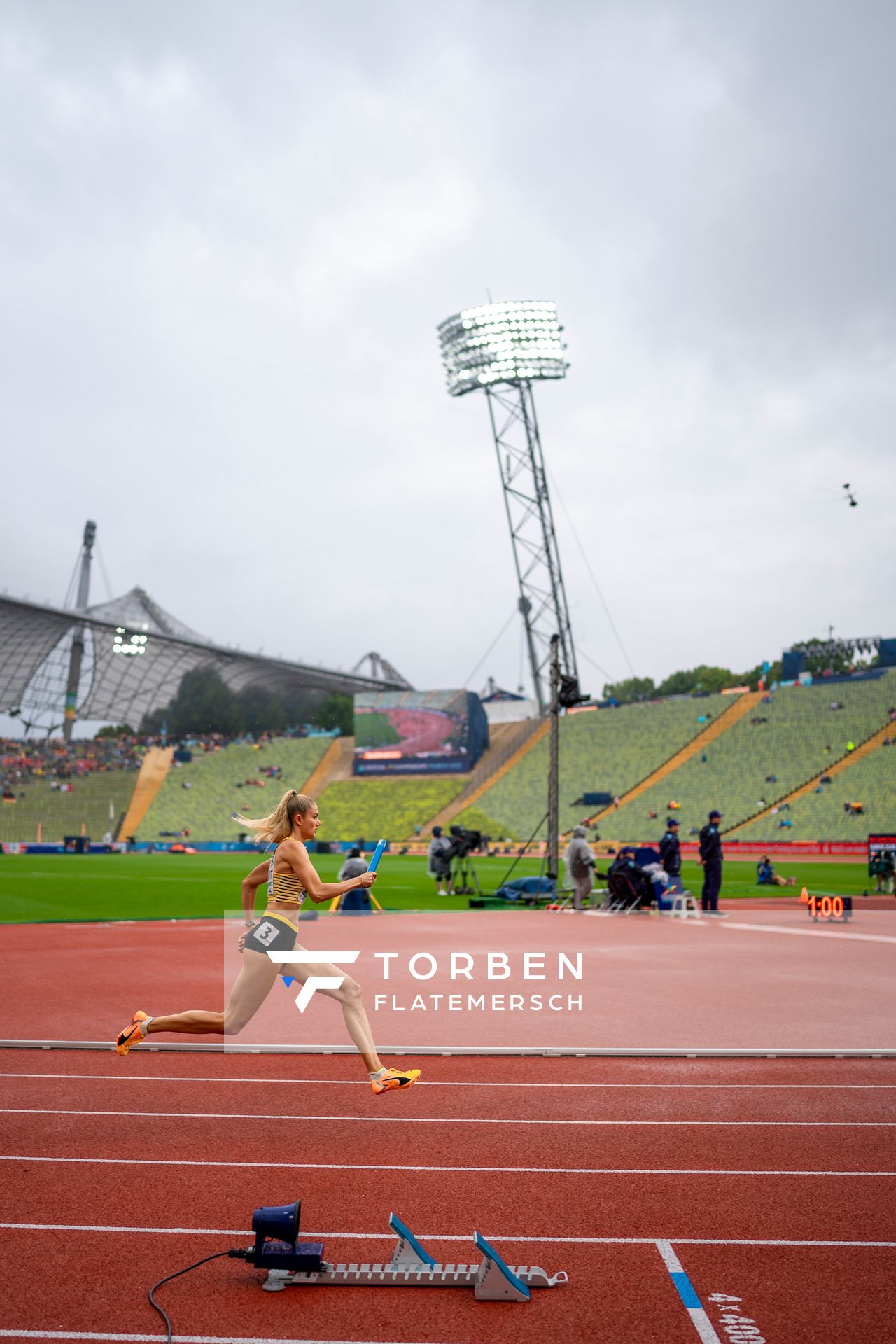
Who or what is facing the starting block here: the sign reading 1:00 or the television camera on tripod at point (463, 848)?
the sign reading 1:00

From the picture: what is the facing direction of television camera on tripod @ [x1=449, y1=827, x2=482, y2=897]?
to the viewer's right

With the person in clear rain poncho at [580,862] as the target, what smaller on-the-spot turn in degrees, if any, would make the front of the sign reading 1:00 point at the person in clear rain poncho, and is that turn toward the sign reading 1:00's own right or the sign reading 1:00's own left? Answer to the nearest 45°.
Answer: approximately 90° to the sign reading 1:00's own right

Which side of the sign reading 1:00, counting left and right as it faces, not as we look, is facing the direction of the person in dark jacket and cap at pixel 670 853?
right

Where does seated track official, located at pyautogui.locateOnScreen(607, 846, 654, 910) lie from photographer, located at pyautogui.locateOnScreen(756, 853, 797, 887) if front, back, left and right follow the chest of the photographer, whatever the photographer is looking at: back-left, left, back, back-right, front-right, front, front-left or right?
right

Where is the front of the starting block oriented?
to the viewer's right

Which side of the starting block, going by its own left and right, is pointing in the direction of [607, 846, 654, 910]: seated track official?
left

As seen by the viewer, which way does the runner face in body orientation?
to the viewer's right

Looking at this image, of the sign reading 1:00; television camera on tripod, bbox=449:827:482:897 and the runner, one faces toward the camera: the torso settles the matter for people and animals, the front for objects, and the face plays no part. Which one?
the sign reading 1:00

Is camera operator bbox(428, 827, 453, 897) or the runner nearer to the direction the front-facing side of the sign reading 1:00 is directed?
the runner

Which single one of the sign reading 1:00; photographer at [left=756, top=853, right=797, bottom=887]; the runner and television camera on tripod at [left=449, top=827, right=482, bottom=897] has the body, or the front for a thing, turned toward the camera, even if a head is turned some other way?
the sign reading 1:00

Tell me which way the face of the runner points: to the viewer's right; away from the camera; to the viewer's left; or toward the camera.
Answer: to the viewer's right
